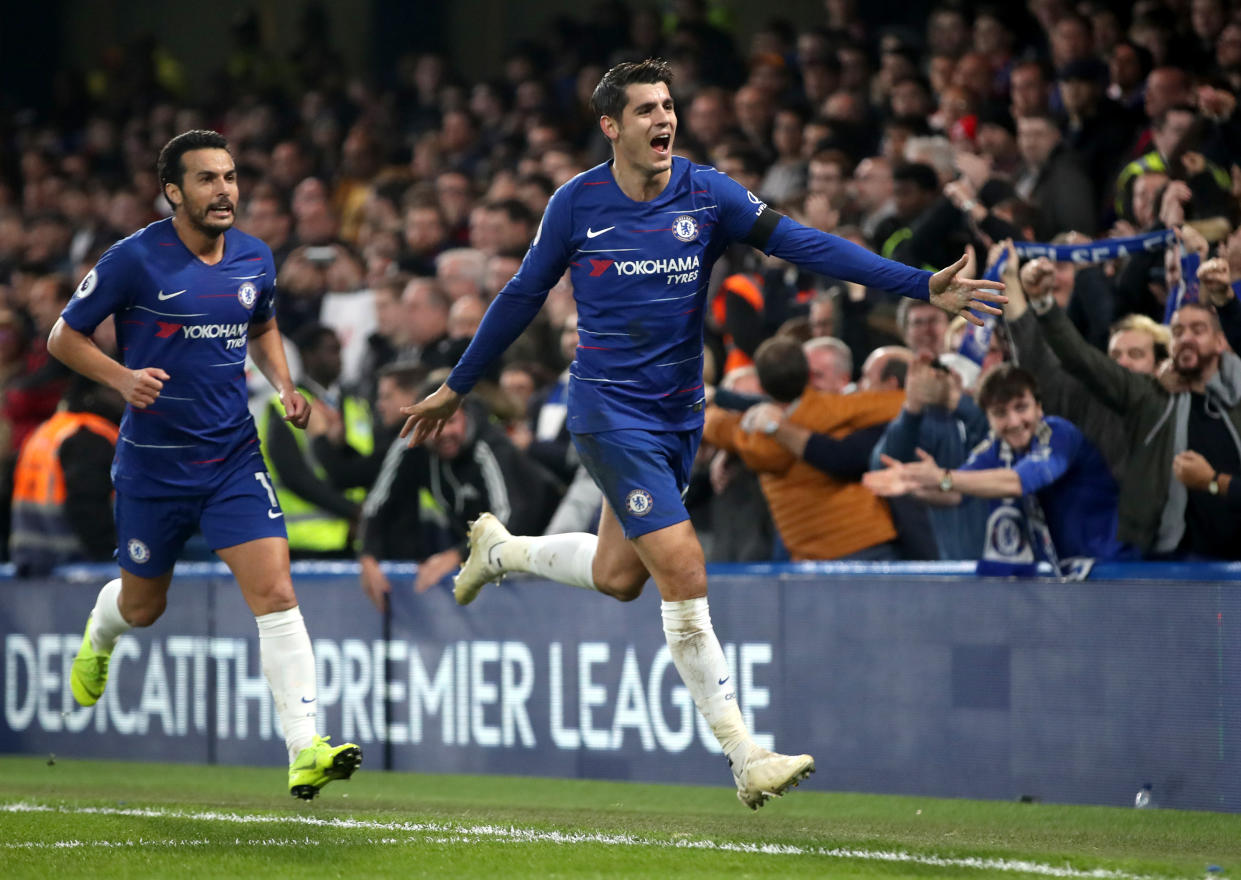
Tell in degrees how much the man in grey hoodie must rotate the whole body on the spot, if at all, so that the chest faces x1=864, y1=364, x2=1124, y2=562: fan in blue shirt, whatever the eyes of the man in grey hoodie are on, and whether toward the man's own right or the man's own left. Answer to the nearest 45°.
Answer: approximately 90° to the man's own right

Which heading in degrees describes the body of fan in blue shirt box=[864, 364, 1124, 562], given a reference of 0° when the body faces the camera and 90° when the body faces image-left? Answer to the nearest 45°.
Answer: approximately 45°

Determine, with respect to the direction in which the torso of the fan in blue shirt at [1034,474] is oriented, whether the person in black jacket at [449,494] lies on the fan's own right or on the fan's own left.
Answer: on the fan's own right

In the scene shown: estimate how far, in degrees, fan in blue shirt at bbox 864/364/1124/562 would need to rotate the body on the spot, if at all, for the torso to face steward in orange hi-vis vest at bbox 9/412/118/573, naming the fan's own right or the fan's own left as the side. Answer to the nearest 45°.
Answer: approximately 45° to the fan's own right

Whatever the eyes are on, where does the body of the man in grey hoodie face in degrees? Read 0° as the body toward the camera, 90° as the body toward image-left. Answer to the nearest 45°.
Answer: approximately 0°

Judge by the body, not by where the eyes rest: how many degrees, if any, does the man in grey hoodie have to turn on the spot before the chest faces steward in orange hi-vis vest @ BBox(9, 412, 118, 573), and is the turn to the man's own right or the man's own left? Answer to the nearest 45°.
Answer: approximately 90° to the man's own right
